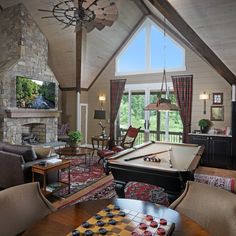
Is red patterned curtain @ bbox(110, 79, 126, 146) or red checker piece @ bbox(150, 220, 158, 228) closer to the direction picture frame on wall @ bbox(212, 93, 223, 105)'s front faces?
the red checker piece

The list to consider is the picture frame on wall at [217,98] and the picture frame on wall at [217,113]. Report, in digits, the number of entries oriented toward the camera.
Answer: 2

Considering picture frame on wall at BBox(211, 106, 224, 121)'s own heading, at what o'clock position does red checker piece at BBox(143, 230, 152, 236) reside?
The red checker piece is roughly at 12 o'clock from the picture frame on wall.

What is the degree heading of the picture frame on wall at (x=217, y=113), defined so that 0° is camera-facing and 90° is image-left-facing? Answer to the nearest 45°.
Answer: approximately 0°

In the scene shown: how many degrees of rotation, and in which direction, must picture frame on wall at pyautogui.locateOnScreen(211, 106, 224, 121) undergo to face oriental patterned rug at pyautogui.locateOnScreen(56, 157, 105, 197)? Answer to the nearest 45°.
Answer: approximately 45° to its right

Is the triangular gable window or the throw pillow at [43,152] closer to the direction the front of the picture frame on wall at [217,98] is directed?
the throw pillow

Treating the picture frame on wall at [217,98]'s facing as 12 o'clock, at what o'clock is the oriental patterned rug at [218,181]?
The oriental patterned rug is roughly at 12 o'clock from the picture frame on wall.

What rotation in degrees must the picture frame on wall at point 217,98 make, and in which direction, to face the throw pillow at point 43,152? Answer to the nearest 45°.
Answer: approximately 45° to its right

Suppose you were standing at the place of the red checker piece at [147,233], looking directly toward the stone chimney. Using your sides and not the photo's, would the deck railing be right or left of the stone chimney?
right
